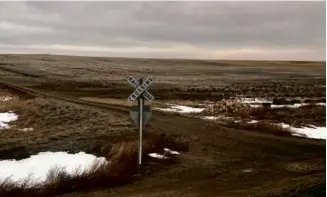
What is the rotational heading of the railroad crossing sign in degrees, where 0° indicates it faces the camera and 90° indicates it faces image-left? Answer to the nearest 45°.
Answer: approximately 0°
